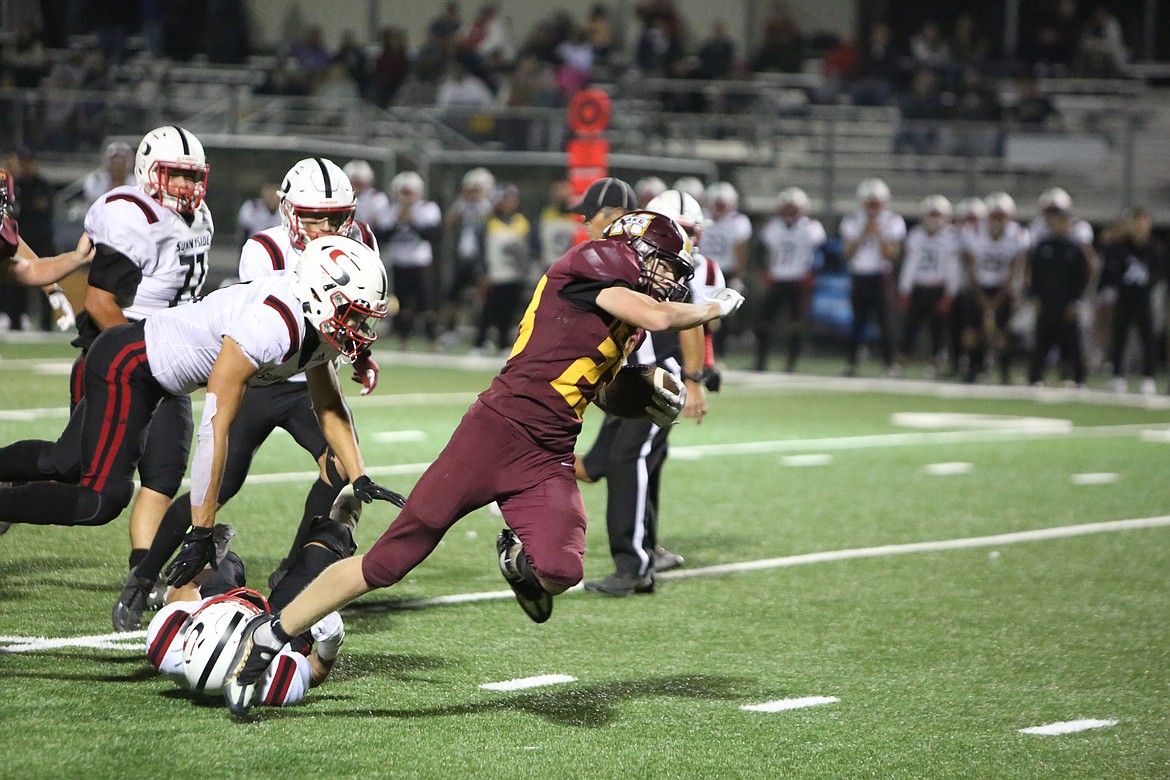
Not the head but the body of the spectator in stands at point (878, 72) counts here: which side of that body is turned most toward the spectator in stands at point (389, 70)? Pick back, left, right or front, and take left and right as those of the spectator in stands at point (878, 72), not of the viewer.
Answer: right

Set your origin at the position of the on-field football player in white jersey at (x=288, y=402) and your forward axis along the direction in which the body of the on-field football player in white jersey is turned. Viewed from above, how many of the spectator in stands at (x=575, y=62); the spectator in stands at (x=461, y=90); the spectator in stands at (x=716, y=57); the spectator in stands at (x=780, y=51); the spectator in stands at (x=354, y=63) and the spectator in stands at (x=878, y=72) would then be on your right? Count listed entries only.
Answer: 0

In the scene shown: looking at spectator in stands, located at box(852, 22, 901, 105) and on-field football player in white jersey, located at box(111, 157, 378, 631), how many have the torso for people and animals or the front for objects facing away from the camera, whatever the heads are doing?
0

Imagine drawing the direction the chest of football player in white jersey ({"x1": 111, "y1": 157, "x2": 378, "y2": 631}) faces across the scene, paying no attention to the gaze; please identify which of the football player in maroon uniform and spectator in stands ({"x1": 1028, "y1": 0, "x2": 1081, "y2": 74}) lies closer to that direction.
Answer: the football player in maroon uniform

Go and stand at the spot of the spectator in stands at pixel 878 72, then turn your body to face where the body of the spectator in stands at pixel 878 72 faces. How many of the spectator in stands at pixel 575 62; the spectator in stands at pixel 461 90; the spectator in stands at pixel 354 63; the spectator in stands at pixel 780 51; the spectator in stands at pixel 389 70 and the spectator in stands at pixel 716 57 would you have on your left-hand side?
0

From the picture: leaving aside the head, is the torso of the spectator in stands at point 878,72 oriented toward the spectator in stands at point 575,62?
no

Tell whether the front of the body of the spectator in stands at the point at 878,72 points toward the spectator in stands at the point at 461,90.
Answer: no

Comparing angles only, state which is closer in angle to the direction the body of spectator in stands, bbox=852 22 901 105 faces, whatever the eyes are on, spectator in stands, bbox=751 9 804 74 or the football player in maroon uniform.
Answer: the football player in maroon uniform

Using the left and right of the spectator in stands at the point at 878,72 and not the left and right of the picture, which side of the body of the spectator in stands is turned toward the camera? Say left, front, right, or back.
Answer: front

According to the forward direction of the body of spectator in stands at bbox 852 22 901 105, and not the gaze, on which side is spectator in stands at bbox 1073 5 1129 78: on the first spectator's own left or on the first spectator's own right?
on the first spectator's own left

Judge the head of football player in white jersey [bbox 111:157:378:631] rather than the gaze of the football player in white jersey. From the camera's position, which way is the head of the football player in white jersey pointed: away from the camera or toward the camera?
toward the camera

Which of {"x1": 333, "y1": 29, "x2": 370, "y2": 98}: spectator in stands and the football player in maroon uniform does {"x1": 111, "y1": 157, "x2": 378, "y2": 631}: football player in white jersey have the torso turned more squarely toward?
the football player in maroon uniform

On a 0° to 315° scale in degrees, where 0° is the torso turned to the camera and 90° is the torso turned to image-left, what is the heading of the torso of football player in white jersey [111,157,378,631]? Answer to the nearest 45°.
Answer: approximately 315°

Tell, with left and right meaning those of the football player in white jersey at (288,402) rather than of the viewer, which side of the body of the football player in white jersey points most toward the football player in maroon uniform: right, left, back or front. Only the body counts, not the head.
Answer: front

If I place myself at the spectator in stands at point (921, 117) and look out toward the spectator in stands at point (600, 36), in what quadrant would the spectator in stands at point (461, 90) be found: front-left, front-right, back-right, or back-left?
front-left
